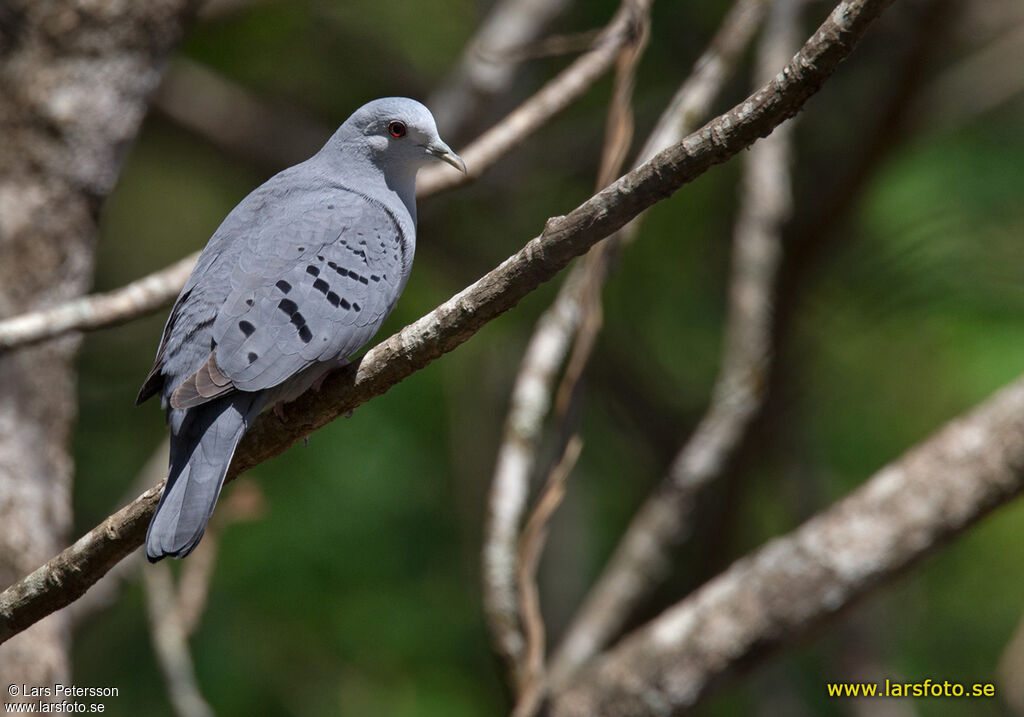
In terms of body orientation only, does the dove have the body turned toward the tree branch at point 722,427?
yes

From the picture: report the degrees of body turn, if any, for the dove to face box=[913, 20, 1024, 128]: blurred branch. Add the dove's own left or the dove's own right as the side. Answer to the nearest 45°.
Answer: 0° — it already faces it

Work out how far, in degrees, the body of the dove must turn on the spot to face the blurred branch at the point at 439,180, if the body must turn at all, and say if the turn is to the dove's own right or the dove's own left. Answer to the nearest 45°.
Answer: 0° — it already faces it

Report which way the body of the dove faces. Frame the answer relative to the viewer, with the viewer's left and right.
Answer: facing away from the viewer and to the right of the viewer

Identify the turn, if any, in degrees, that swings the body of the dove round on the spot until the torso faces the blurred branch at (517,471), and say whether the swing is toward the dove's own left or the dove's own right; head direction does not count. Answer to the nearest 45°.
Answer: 0° — it already faces it

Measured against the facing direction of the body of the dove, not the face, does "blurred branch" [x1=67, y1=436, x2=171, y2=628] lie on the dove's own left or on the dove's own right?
on the dove's own left
